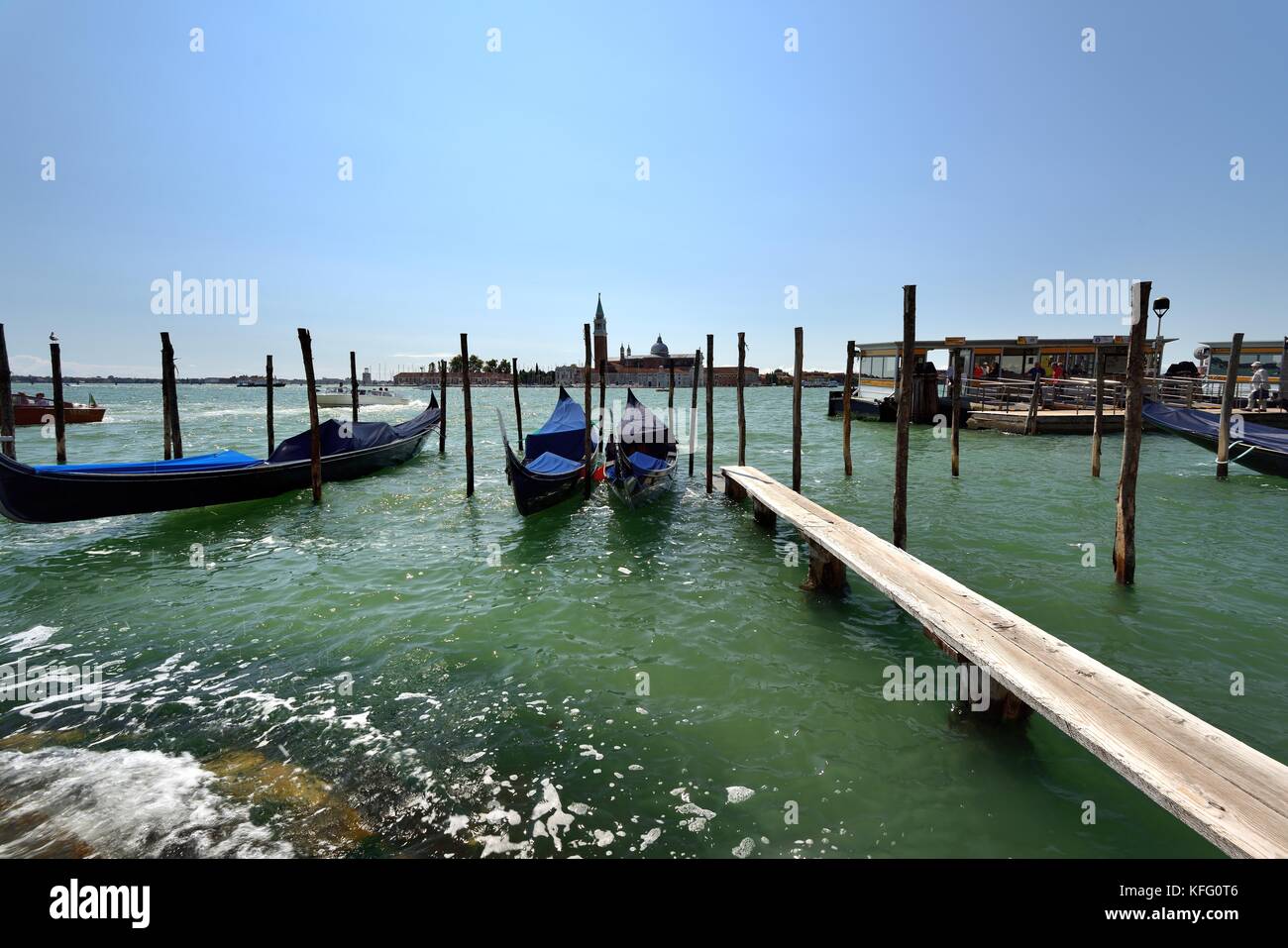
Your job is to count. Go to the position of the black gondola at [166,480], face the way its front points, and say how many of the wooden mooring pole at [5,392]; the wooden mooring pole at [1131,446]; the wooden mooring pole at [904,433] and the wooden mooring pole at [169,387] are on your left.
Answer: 2

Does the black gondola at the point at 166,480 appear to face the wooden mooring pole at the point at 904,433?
no

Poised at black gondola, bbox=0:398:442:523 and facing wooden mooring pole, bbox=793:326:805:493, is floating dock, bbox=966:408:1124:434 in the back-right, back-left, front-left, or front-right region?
front-left

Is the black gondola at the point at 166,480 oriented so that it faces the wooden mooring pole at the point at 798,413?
no

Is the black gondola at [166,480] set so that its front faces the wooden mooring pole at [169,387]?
no

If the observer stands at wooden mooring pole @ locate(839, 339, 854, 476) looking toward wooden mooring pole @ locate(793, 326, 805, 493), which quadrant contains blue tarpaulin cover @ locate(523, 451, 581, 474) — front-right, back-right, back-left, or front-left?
front-right

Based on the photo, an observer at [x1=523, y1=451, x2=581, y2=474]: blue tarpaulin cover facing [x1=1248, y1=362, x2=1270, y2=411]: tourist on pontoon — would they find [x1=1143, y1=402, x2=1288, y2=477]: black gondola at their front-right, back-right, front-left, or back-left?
front-right
